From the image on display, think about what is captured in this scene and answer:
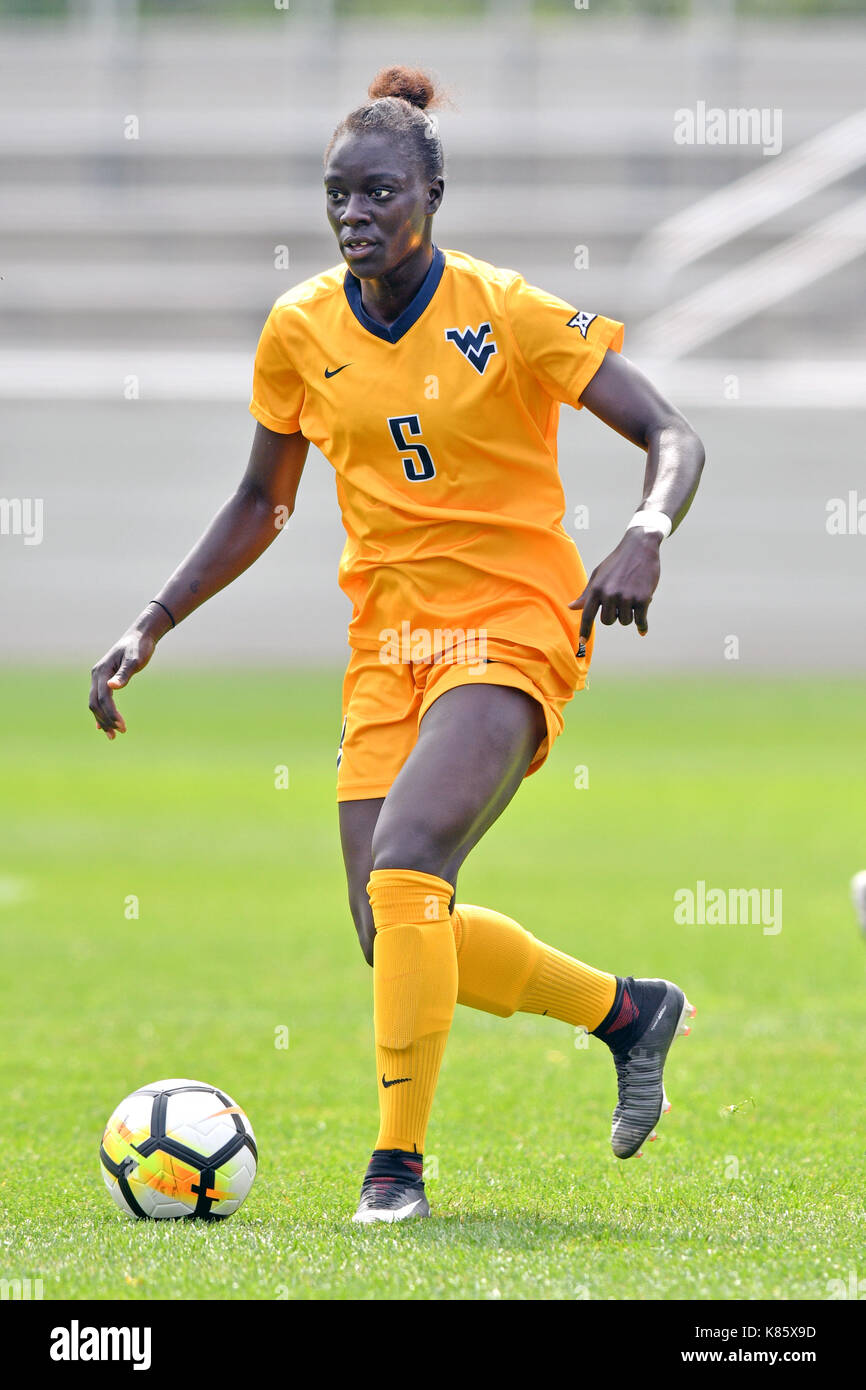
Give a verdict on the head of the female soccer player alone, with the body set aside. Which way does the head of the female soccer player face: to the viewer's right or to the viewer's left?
to the viewer's left

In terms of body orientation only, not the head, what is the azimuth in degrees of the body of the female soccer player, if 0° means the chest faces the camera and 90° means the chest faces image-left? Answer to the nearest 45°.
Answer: approximately 45°
